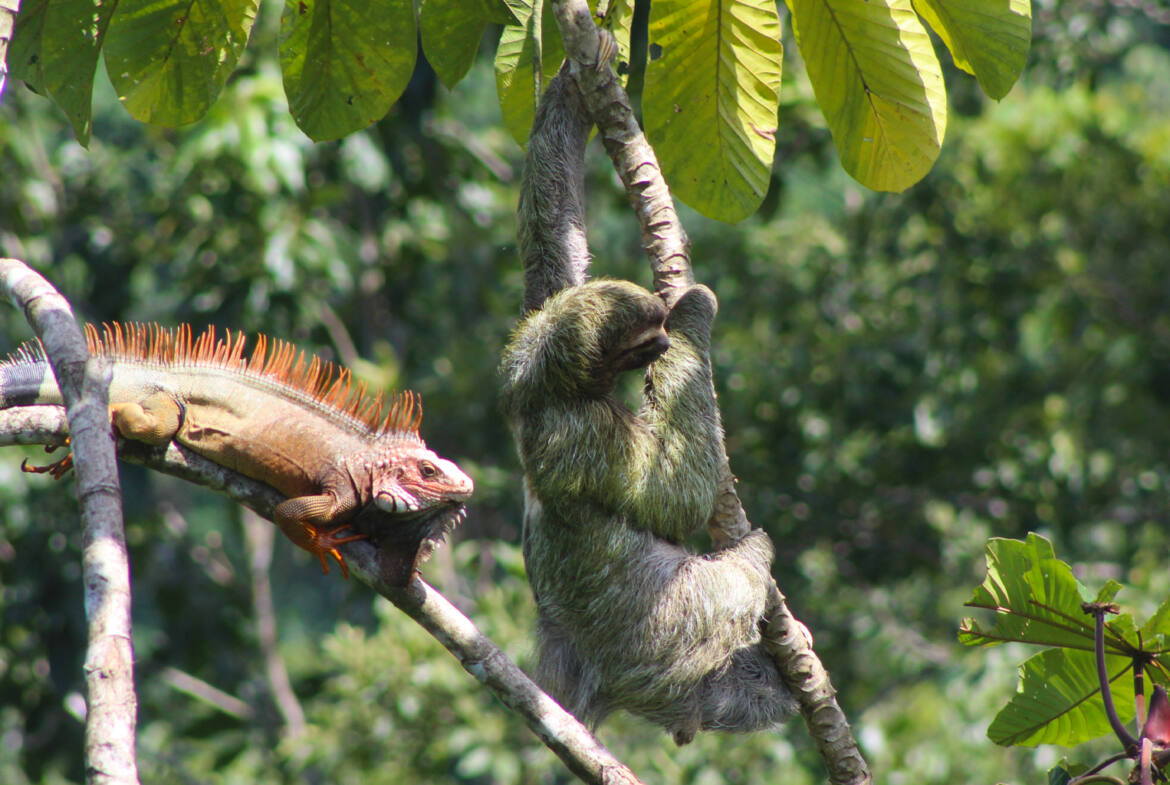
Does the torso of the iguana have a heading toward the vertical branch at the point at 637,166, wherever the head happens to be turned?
yes

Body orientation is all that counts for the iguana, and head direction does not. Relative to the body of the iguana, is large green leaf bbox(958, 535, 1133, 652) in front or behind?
in front

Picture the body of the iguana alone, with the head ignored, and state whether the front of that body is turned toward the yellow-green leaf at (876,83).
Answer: yes

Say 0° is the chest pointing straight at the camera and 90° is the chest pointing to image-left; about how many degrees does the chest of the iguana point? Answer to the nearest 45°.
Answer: approximately 270°

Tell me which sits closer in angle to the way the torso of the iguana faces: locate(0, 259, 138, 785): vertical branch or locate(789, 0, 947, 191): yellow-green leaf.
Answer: the yellow-green leaf

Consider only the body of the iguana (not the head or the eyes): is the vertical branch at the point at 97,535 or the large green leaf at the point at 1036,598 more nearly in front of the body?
the large green leaf

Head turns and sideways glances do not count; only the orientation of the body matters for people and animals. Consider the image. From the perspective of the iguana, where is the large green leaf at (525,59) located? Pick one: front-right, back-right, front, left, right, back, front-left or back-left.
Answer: front-left
